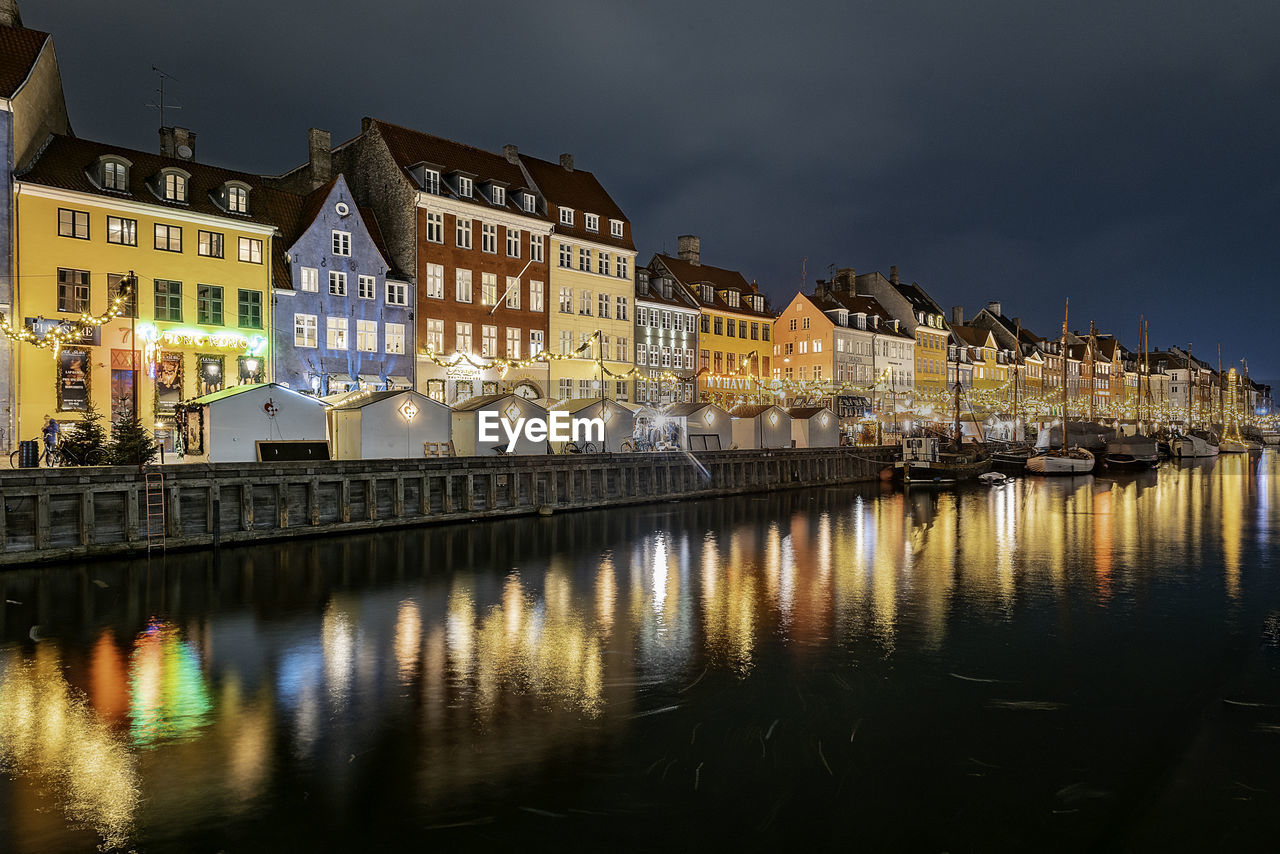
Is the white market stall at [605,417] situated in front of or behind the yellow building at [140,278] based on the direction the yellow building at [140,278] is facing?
in front

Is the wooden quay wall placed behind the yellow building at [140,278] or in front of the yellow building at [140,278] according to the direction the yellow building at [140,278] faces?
in front

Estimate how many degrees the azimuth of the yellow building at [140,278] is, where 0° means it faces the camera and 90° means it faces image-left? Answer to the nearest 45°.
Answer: approximately 315°

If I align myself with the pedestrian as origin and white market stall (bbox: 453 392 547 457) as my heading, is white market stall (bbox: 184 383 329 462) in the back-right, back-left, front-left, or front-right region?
front-right

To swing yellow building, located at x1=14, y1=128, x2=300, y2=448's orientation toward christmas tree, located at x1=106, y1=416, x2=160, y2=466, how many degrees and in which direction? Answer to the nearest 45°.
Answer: approximately 45° to its right

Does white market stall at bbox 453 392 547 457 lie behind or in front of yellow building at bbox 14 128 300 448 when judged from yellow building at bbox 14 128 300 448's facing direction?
in front

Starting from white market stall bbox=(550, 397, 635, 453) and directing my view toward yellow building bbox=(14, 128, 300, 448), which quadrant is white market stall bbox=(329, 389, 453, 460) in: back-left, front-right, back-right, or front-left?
front-left

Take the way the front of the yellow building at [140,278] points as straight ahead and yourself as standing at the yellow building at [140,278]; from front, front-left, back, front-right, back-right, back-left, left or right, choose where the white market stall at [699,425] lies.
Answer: front-left

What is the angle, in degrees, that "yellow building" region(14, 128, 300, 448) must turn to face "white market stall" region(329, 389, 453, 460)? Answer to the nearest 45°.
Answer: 0° — it already faces it
